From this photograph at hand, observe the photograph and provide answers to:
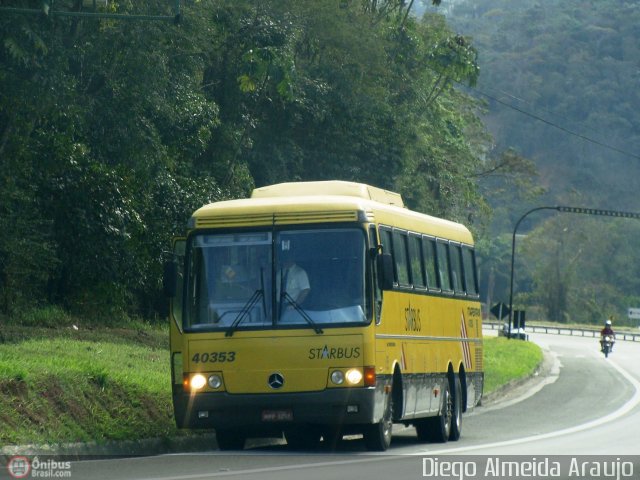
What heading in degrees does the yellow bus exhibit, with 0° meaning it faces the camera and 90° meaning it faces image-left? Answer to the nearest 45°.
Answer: approximately 0°

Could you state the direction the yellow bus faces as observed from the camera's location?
facing the viewer
